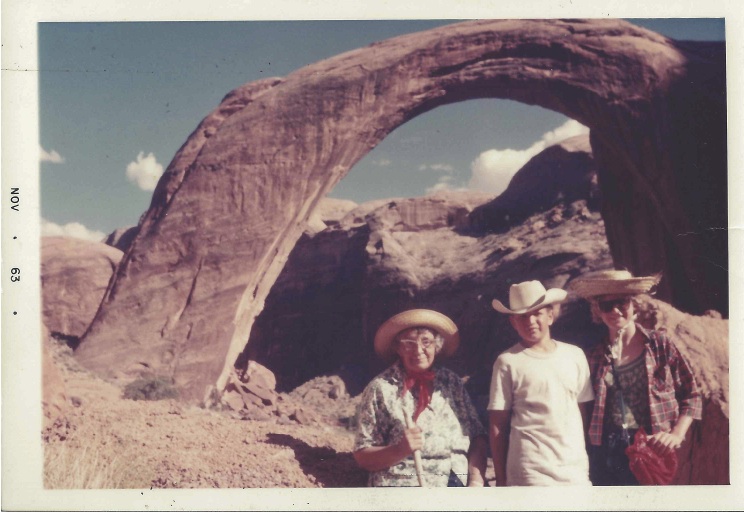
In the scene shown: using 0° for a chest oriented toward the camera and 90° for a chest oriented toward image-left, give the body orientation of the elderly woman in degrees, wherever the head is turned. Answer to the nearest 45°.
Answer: approximately 0°

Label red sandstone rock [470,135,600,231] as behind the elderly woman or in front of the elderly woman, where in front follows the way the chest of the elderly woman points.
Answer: behind

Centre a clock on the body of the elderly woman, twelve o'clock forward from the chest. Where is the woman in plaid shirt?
The woman in plaid shirt is roughly at 9 o'clock from the elderly woman.

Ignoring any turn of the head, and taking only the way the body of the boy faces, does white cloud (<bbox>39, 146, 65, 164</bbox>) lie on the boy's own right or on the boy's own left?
on the boy's own right

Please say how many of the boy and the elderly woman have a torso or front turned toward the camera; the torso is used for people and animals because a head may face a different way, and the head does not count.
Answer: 2
